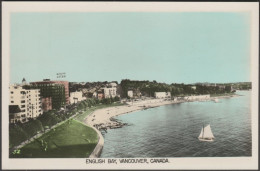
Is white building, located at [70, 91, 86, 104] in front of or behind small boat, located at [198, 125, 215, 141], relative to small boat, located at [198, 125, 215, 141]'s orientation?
in front

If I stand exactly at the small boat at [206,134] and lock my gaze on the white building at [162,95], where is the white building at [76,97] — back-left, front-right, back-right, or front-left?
front-left

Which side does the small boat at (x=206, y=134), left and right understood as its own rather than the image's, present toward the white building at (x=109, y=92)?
right

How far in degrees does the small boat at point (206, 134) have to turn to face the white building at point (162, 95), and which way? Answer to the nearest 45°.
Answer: approximately 45° to its right

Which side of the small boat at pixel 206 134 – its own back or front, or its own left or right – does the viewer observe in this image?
left

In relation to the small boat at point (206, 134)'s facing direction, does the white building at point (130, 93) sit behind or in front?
in front

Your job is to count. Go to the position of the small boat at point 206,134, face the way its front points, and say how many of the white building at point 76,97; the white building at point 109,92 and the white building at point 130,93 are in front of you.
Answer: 3

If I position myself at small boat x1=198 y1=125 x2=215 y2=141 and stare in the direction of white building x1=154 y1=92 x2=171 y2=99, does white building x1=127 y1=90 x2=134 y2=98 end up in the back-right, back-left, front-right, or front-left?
front-left

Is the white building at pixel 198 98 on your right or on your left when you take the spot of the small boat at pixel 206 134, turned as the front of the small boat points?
on your right
